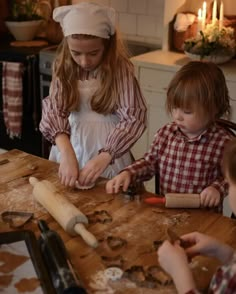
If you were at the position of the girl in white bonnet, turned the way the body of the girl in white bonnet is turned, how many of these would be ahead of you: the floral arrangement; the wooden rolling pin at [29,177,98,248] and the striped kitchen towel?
1

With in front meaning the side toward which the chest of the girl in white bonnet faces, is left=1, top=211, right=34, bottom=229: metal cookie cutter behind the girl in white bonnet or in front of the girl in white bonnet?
in front

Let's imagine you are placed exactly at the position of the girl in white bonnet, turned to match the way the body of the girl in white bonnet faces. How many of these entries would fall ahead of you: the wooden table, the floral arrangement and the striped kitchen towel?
1

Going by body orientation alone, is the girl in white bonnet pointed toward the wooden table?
yes

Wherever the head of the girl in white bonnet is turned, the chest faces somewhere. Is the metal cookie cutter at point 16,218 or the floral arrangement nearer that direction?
the metal cookie cutter

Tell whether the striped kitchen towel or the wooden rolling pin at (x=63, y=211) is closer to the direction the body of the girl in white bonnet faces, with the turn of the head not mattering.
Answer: the wooden rolling pin

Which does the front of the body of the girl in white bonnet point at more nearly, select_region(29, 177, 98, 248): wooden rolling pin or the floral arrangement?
the wooden rolling pin

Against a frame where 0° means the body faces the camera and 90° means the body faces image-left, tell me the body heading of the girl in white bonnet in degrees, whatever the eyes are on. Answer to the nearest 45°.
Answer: approximately 0°

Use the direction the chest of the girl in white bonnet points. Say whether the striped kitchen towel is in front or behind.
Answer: behind

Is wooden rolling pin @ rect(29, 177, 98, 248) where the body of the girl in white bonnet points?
yes

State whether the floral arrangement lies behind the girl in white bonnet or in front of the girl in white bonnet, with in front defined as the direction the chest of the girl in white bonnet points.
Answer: behind
